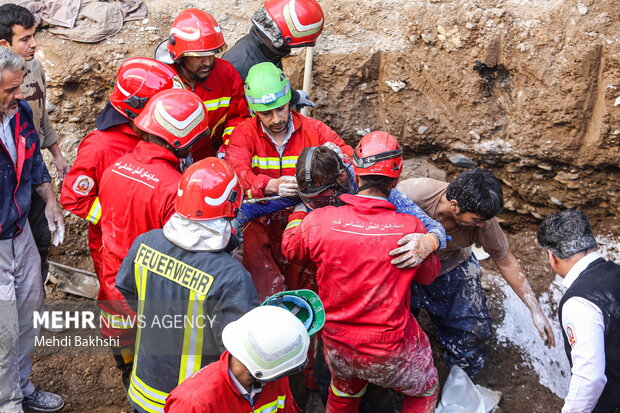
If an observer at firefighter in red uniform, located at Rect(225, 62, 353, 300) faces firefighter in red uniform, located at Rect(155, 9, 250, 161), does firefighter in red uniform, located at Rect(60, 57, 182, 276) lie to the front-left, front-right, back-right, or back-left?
front-left

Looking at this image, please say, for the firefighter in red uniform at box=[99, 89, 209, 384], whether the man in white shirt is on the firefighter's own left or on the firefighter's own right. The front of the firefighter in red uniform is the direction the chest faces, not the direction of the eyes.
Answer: on the firefighter's own right

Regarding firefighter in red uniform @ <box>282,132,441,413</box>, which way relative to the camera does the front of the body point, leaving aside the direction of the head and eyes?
away from the camera

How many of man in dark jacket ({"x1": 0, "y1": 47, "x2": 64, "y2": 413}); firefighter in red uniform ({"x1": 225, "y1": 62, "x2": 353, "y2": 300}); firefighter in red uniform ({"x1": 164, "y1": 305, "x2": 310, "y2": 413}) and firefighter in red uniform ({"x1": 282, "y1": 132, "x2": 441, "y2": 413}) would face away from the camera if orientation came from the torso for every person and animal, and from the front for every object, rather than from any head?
1

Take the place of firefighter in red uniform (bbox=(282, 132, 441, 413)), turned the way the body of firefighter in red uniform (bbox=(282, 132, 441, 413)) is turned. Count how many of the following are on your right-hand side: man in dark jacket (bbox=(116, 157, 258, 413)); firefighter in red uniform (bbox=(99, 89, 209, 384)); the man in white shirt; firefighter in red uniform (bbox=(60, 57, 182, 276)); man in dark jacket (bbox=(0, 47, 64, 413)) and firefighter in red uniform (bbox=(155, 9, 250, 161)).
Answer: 1

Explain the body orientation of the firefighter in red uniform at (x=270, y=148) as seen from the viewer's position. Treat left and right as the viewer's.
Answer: facing the viewer

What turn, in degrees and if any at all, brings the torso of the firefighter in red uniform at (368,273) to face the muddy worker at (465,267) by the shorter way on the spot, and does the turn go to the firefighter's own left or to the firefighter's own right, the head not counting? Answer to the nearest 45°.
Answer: approximately 45° to the firefighter's own right

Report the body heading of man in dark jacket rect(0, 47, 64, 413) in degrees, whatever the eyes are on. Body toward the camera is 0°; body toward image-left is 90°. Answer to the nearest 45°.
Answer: approximately 315°

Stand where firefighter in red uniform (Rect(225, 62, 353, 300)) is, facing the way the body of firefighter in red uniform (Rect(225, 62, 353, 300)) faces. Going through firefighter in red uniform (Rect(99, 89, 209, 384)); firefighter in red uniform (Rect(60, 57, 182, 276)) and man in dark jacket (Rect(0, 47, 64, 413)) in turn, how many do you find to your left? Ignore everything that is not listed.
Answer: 0

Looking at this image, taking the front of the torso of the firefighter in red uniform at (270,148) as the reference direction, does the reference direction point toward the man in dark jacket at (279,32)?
no

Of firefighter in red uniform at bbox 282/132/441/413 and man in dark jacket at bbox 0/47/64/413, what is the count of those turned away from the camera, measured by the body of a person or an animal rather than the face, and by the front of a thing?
1

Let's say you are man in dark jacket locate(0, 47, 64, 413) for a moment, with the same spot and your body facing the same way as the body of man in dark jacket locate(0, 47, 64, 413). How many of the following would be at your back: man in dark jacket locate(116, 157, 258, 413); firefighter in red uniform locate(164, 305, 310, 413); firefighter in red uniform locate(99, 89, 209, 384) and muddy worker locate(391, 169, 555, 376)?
0

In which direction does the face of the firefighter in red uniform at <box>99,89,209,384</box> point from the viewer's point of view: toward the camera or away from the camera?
away from the camera

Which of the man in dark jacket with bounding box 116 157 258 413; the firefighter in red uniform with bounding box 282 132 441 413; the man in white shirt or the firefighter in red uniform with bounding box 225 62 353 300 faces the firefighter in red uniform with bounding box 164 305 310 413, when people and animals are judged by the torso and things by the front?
the firefighter in red uniform with bounding box 225 62 353 300

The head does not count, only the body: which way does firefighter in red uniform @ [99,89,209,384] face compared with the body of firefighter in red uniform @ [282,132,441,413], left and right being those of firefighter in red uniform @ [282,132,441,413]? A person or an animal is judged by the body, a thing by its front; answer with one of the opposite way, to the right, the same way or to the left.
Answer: the same way

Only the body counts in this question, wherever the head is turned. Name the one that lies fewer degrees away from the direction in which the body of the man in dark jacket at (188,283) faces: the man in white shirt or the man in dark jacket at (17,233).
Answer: the man in white shirt

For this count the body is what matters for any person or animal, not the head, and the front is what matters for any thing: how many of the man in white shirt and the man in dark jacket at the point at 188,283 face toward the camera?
0

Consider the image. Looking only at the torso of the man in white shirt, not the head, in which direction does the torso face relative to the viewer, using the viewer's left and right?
facing away from the viewer and to the left of the viewer

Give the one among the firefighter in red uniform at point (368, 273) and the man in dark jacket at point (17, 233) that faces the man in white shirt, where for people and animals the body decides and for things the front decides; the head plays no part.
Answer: the man in dark jacket

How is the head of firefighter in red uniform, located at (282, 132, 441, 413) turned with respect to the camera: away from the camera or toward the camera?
away from the camera
